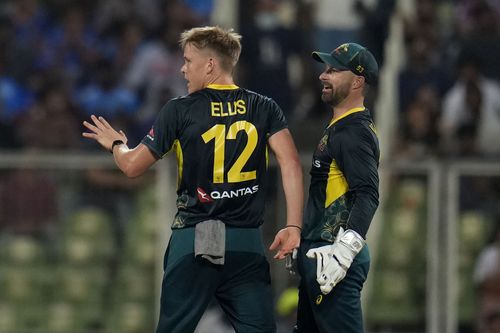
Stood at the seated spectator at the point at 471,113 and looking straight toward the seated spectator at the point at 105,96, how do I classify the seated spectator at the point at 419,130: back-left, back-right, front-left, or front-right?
front-left

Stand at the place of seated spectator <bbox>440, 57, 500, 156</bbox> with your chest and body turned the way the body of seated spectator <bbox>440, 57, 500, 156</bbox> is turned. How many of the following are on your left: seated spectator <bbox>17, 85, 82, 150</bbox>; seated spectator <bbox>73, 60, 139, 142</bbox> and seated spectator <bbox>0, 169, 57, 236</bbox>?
0

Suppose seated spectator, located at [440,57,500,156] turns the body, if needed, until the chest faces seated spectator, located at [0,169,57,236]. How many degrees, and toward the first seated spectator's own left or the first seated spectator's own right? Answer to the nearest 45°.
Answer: approximately 45° to the first seated spectator's own right

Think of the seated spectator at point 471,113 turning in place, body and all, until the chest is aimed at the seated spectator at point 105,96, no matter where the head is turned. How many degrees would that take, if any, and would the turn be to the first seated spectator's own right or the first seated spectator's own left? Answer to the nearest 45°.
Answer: approximately 90° to the first seated spectator's own right

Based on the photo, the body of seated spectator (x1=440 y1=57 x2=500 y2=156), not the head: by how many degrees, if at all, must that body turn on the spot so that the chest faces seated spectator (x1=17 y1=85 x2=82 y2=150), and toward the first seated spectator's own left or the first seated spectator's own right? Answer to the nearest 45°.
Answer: approximately 90° to the first seated spectator's own right

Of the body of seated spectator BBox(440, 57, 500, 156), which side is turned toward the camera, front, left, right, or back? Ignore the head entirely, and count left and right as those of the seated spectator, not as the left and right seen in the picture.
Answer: front

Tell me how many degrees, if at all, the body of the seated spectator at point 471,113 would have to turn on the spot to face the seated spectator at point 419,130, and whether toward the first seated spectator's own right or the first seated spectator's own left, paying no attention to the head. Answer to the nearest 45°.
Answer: approximately 45° to the first seated spectator's own right
